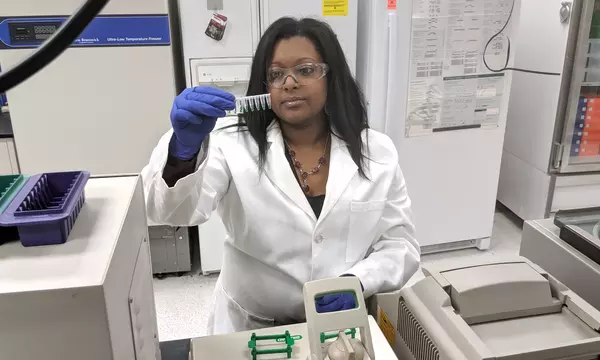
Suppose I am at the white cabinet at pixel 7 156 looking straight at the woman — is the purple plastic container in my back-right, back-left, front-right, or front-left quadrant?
front-right

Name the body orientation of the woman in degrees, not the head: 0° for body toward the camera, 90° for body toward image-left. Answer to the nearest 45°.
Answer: approximately 0°

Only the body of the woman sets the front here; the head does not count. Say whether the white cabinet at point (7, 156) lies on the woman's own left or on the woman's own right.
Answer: on the woman's own right

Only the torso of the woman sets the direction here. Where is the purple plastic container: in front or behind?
in front

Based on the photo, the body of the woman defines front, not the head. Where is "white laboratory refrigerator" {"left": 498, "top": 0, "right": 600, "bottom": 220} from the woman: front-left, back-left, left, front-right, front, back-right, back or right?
back-left

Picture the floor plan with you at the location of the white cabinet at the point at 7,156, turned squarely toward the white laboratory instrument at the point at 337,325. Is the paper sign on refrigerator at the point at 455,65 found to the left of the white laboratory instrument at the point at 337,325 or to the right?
left

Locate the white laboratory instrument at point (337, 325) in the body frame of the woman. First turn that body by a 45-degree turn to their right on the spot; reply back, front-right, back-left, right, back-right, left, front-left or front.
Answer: front-left

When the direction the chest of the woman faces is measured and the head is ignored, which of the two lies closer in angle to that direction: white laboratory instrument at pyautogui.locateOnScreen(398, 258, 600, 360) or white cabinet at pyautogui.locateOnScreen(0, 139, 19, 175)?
the white laboratory instrument

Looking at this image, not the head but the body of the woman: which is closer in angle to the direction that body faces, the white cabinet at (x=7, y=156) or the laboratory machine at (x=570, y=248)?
the laboratory machine

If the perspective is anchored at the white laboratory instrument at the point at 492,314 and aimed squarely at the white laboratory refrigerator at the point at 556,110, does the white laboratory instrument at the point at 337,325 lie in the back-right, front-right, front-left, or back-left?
back-left

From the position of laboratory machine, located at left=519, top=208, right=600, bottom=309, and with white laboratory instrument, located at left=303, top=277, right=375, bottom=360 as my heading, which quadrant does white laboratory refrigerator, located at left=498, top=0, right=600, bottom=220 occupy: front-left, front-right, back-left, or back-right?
back-right

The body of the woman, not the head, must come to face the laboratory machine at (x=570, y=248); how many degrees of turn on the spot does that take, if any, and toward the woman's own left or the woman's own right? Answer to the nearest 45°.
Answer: approximately 45° to the woman's own left

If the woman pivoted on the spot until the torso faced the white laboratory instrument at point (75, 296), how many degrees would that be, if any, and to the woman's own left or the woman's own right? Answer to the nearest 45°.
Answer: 0° — they already face it
